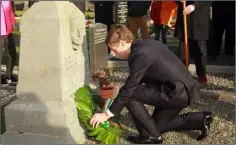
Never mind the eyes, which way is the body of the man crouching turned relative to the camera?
to the viewer's left

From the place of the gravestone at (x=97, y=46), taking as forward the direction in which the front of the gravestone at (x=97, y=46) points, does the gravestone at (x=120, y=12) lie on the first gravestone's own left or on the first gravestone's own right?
on the first gravestone's own left

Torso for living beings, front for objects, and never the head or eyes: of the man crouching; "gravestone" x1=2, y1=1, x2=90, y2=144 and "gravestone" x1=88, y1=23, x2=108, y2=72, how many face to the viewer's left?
1

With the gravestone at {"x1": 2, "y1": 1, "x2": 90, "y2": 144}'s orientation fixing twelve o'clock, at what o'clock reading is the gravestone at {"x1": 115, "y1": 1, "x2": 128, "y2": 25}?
the gravestone at {"x1": 115, "y1": 1, "x2": 128, "y2": 25} is roughly at 8 o'clock from the gravestone at {"x1": 2, "y1": 1, "x2": 90, "y2": 144}.

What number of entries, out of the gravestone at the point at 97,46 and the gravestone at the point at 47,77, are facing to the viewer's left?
0

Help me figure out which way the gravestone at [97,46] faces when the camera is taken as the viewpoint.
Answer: facing the viewer and to the right of the viewer

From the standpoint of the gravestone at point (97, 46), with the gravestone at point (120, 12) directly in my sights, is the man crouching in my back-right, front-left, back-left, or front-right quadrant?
back-right

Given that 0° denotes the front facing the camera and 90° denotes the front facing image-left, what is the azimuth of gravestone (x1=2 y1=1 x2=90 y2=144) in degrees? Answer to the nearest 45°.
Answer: approximately 315°

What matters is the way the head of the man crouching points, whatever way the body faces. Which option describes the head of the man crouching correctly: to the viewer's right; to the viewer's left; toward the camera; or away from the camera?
to the viewer's left

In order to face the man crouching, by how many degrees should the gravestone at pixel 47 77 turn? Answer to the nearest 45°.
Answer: approximately 45° to its left

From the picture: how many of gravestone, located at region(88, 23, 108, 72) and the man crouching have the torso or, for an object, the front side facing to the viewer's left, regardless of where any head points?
1

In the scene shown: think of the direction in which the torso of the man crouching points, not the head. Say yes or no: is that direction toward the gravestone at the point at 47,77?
yes

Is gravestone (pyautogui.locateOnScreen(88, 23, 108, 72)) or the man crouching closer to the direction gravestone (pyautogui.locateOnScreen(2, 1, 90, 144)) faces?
the man crouching
